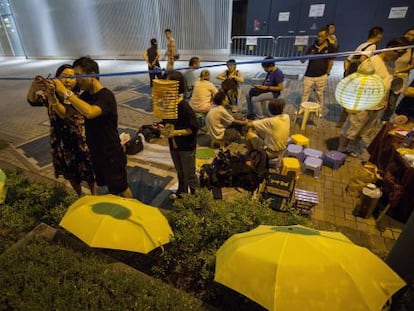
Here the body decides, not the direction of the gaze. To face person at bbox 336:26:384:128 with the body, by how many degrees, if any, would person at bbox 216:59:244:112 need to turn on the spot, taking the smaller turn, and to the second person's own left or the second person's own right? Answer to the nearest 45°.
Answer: approximately 90° to the second person's own left

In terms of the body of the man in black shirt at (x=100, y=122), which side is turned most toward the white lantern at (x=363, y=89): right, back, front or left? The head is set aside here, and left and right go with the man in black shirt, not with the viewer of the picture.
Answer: back

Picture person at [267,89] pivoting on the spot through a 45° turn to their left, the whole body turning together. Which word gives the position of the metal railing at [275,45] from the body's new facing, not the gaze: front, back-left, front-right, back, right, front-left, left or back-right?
back-right

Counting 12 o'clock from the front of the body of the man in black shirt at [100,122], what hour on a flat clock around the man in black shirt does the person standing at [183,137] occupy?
The person standing is roughly at 6 o'clock from the man in black shirt.

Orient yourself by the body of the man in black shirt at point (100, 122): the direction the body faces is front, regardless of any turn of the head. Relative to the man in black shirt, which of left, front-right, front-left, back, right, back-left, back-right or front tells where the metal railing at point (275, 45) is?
back-right

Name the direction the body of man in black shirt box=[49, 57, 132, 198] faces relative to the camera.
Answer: to the viewer's left

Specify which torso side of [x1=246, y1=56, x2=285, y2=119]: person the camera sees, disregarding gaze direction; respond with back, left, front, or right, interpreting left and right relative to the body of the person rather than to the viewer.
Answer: left
